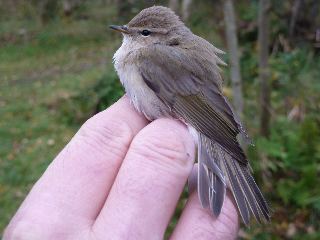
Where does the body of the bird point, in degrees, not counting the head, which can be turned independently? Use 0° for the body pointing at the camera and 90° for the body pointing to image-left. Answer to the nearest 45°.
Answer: approximately 90°
